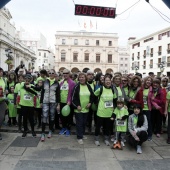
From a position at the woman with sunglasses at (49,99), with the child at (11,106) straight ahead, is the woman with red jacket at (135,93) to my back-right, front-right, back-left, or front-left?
back-right

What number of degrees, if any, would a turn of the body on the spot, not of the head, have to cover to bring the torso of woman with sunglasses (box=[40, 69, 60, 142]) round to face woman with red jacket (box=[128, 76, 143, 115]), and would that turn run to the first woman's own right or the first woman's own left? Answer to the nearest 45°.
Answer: approximately 90° to the first woman's own left

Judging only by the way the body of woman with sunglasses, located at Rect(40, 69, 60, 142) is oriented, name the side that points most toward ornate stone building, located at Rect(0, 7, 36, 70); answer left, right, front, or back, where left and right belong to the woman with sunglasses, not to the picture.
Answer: back

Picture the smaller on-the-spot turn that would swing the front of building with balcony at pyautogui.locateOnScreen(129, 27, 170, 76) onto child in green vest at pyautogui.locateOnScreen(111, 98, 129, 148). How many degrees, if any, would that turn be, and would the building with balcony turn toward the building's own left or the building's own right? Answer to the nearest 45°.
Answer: approximately 45° to the building's own left

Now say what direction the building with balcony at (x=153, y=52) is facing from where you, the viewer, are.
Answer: facing the viewer and to the left of the viewer

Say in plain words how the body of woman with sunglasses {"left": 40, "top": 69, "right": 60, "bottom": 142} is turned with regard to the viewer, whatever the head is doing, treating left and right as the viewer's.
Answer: facing the viewer

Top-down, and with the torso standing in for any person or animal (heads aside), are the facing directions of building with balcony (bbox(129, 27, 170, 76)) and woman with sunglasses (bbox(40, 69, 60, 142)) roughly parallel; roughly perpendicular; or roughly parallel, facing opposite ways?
roughly perpendicular

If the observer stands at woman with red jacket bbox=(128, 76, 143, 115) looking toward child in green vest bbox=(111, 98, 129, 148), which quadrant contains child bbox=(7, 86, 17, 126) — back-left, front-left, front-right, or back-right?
front-right

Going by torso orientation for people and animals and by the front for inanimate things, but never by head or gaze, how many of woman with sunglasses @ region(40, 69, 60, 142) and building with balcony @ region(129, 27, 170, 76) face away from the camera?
0

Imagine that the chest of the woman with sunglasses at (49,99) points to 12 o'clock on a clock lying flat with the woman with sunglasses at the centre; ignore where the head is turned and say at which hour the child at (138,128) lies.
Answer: The child is roughly at 10 o'clock from the woman with sunglasses.
